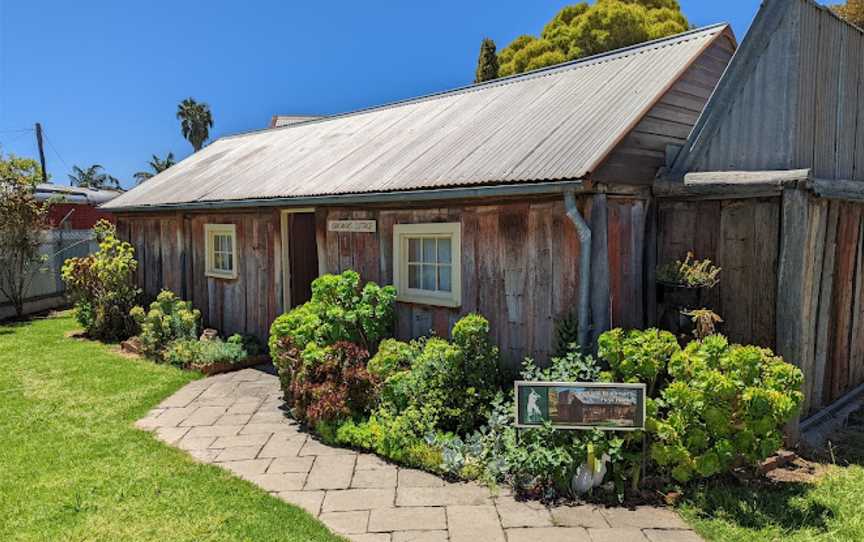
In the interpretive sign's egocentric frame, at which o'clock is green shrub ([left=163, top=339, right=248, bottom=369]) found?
The green shrub is roughly at 4 o'clock from the interpretive sign.

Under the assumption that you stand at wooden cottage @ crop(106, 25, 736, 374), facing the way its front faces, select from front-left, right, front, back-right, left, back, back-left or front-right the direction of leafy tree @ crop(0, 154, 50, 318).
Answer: right

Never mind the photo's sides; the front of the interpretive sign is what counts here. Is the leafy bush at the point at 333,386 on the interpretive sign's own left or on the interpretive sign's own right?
on the interpretive sign's own right

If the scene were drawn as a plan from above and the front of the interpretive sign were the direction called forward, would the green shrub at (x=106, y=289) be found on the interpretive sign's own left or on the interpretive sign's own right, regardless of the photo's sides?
on the interpretive sign's own right

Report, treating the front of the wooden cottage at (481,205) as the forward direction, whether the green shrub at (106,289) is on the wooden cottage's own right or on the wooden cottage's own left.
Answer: on the wooden cottage's own right

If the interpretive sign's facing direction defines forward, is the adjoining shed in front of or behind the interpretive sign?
behind

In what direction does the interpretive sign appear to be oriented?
toward the camera

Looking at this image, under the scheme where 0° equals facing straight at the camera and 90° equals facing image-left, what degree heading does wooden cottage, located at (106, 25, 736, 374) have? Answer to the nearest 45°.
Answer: approximately 45°

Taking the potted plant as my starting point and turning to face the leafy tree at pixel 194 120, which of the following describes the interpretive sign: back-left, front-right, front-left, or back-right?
back-left

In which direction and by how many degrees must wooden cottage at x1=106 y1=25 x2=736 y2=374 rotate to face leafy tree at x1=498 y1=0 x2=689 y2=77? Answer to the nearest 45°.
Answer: approximately 135° to its right

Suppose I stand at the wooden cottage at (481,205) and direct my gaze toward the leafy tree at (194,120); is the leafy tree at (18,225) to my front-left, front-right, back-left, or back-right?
front-left

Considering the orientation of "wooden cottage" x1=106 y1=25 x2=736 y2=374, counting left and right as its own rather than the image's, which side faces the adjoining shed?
left

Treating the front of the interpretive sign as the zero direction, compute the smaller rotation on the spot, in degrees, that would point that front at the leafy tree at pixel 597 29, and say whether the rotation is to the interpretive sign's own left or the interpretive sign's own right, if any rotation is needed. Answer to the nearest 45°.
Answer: approximately 180°
